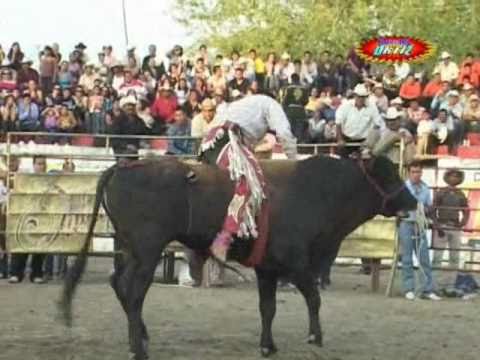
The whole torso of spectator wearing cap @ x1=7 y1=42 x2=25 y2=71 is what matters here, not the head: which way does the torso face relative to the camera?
toward the camera

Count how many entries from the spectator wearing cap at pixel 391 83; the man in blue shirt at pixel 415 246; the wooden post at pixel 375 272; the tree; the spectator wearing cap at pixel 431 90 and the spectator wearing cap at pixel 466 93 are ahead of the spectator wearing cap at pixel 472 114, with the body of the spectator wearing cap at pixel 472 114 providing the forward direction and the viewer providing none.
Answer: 2

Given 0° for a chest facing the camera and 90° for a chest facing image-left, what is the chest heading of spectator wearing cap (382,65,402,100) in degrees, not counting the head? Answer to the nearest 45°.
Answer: approximately 0°

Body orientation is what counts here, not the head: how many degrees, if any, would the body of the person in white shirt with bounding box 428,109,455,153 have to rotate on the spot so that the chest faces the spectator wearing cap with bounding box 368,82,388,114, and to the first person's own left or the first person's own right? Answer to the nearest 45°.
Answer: approximately 135° to the first person's own right

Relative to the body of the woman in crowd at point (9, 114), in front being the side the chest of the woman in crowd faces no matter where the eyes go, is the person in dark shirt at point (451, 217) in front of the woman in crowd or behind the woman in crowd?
in front

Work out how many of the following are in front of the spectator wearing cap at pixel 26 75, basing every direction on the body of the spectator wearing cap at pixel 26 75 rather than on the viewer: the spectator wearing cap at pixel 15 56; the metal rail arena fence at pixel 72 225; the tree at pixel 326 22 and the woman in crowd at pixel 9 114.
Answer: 2

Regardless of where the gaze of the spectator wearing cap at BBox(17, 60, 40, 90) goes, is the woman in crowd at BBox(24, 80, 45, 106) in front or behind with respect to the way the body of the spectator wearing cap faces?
in front

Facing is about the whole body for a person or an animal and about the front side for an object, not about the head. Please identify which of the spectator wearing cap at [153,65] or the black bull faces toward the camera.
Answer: the spectator wearing cap

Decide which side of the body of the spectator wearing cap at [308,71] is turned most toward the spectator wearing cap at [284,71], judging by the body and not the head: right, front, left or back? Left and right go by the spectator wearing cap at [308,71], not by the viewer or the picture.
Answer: right

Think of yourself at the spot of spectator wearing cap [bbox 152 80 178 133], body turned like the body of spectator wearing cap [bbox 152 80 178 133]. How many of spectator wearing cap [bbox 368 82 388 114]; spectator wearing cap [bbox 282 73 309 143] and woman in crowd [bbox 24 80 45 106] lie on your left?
2

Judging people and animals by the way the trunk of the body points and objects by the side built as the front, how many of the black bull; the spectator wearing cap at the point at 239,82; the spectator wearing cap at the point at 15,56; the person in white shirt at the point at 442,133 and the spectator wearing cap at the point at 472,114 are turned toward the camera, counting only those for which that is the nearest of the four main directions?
4

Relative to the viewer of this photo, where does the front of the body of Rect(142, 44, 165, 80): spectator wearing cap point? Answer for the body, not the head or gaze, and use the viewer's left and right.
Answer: facing the viewer

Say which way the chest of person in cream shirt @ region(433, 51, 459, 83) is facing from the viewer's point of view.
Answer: toward the camera

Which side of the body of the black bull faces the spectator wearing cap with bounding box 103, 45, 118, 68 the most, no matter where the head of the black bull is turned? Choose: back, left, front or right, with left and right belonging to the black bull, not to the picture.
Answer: left

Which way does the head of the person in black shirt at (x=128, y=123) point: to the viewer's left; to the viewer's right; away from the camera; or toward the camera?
toward the camera
